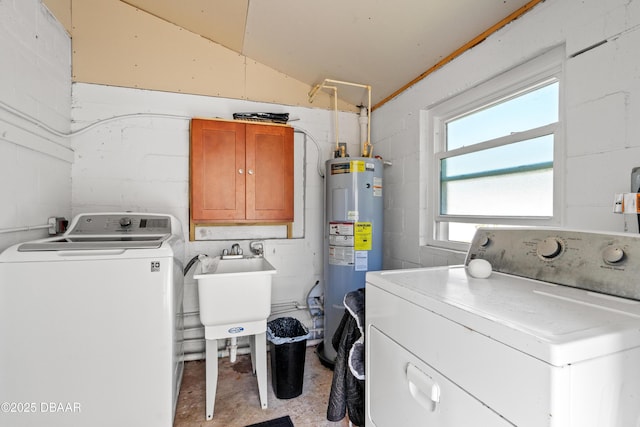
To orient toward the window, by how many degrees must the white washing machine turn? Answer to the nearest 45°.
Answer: approximately 45° to its left

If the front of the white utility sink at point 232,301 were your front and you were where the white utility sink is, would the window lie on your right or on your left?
on your left

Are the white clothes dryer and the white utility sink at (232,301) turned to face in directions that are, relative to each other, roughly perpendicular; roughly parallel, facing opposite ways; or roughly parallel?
roughly perpendicular

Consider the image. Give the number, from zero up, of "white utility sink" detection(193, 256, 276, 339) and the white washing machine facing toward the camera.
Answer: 2

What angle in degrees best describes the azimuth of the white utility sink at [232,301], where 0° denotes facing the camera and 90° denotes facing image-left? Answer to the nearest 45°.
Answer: approximately 0°

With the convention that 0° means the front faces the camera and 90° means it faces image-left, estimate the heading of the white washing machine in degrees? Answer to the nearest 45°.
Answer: approximately 0°

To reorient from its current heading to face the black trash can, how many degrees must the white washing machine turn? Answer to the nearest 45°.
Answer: approximately 90° to its left

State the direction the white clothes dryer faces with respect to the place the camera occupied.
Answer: facing the viewer and to the left of the viewer

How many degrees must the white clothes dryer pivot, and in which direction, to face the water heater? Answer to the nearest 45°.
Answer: approximately 90° to its right

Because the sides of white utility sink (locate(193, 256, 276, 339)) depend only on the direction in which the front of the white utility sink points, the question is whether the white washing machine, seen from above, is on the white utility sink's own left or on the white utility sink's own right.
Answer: on the white utility sink's own right

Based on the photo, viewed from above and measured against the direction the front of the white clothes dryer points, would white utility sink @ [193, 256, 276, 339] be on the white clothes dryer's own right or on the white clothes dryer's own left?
on the white clothes dryer's own right
